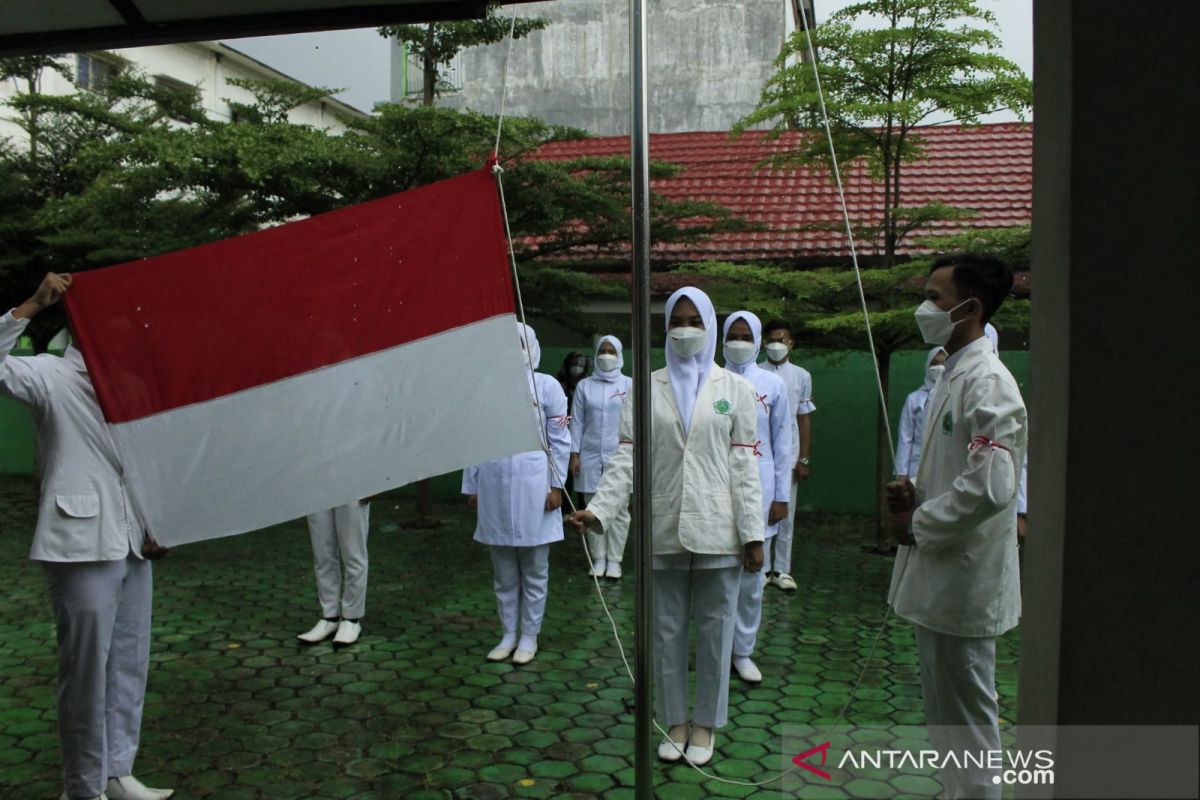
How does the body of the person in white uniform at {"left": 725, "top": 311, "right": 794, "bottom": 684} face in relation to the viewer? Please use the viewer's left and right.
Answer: facing the viewer

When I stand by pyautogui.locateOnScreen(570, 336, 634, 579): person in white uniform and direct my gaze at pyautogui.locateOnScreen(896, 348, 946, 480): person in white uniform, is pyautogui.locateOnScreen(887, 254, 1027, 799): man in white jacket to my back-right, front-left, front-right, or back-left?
front-right

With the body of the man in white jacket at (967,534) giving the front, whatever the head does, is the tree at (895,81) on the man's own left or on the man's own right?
on the man's own right

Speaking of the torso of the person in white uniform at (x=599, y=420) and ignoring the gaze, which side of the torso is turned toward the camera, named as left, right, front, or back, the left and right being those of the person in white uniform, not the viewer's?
front

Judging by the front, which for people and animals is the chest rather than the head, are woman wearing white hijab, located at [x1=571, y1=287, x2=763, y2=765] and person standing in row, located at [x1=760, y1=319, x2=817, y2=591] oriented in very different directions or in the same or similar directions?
same or similar directions

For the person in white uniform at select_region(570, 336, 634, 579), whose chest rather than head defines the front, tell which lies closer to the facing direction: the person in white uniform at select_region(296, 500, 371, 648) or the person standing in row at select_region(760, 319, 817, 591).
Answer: the person in white uniform

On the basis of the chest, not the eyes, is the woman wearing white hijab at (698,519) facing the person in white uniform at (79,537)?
no

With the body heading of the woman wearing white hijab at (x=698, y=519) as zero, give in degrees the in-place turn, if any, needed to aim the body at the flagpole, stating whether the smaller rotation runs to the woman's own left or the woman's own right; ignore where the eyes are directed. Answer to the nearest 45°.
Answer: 0° — they already face it

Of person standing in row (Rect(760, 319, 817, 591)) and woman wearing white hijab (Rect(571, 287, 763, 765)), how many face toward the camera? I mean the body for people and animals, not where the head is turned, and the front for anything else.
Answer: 2

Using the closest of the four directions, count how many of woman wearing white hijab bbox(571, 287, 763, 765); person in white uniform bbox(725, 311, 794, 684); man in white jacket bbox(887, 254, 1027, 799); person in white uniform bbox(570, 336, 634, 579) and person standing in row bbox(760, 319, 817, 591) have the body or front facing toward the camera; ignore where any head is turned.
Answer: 4

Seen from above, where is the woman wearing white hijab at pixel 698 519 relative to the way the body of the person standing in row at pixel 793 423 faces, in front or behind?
in front

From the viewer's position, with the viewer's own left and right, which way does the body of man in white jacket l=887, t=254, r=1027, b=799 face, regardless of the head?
facing to the left of the viewer

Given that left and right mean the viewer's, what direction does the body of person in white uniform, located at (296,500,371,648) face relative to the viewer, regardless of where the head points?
facing the viewer and to the left of the viewer

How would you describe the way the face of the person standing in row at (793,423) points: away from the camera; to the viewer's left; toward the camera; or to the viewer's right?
toward the camera

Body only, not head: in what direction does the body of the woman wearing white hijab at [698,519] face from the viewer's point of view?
toward the camera
